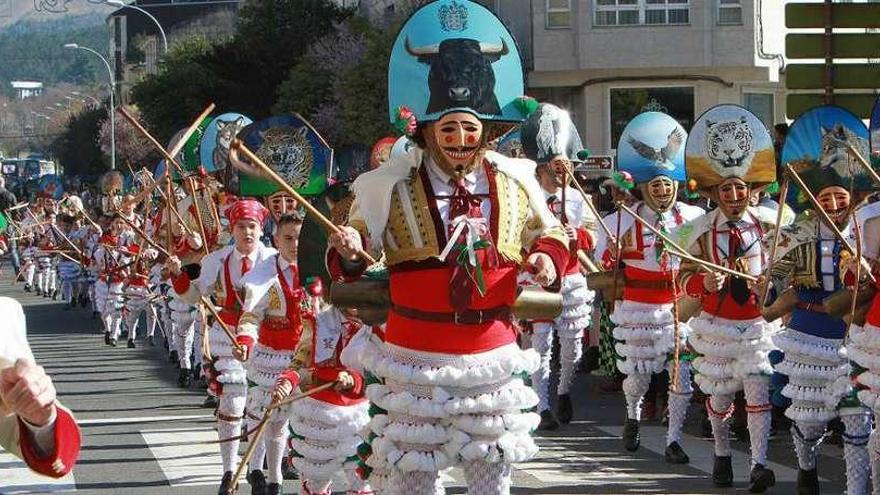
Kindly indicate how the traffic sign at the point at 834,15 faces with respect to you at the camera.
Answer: facing away from the viewer

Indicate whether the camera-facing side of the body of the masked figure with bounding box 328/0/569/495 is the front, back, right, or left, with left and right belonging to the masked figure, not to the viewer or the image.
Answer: front

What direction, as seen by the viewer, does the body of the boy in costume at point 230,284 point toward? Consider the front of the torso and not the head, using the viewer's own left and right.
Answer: facing the viewer

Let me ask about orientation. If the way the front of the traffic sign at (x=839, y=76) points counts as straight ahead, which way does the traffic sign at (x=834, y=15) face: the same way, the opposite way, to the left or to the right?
the same way

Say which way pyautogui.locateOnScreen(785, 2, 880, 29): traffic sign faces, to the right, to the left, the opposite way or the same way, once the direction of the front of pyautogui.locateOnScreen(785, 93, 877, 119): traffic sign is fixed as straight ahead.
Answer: the same way

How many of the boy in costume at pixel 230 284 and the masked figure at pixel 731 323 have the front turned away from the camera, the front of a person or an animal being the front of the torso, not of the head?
0

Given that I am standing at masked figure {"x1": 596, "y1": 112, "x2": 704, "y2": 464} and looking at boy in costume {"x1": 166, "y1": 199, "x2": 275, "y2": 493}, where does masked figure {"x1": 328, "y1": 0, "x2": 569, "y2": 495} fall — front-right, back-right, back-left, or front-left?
front-left

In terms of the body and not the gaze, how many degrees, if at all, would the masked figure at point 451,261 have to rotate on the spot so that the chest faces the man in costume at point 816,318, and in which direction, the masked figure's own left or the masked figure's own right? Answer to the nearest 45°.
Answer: approximately 135° to the masked figure's own left

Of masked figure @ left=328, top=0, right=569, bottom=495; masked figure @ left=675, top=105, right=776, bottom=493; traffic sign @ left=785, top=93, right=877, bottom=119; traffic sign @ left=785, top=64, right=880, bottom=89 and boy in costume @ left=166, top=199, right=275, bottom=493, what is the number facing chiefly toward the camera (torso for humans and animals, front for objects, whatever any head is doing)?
3

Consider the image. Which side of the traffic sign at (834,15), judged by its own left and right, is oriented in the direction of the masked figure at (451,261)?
back

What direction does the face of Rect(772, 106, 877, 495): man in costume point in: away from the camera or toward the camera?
toward the camera

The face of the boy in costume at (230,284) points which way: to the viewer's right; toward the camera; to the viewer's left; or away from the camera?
toward the camera
